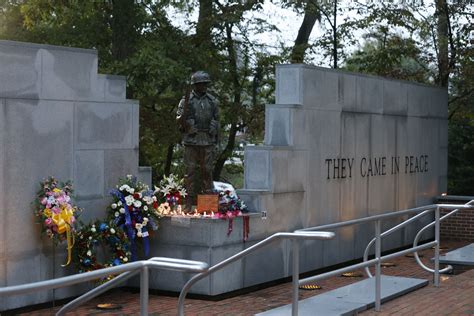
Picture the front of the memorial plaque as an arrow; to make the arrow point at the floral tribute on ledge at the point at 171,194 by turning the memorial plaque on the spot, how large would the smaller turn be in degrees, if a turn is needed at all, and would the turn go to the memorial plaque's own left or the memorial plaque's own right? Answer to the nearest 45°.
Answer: approximately 135° to the memorial plaque's own right

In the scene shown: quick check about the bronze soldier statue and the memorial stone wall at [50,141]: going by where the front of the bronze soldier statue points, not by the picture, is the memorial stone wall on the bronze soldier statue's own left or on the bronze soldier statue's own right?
on the bronze soldier statue's own right

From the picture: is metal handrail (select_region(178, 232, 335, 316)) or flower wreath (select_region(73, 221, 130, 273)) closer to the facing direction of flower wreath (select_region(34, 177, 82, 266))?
the metal handrail

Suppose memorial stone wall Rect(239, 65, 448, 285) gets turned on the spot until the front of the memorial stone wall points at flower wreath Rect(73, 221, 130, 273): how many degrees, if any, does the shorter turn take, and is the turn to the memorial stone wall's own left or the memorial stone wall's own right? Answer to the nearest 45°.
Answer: approximately 90° to the memorial stone wall's own right

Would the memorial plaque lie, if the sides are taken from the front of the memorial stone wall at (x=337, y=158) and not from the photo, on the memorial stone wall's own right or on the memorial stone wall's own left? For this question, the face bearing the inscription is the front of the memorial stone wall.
on the memorial stone wall's own right

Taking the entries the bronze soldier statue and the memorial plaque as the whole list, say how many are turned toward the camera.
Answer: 2

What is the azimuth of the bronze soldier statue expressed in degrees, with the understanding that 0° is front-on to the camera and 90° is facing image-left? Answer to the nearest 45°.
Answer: approximately 0°

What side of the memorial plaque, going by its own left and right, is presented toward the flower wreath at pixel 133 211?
right

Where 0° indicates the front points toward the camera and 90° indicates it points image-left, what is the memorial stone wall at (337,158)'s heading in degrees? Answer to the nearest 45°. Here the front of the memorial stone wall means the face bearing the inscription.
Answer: approximately 315°

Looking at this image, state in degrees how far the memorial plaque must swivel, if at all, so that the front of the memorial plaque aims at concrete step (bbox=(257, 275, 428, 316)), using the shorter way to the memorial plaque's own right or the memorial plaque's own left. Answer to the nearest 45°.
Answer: approximately 45° to the memorial plaque's own left

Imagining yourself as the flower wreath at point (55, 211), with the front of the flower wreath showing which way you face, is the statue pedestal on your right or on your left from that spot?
on your left

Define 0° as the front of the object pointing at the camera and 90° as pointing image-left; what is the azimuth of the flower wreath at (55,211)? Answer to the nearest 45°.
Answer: approximately 315°
